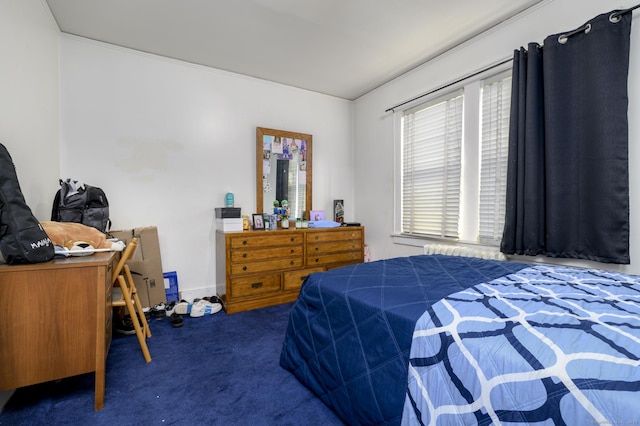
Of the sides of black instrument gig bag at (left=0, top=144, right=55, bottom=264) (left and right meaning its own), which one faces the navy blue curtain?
front

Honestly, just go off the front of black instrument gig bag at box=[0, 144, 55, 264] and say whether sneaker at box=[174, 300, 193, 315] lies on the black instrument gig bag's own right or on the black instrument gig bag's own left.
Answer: on the black instrument gig bag's own left

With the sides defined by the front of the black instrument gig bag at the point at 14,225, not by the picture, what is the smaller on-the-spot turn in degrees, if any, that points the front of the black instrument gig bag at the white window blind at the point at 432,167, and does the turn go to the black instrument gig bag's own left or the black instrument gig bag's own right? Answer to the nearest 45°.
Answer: approximately 45° to the black instrument gig bag's own left

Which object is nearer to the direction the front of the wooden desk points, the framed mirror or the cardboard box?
the framed mirror

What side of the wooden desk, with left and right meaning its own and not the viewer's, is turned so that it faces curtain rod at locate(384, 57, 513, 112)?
front

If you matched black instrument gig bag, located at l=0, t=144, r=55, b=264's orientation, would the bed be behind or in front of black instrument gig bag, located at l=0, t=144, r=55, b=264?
in front

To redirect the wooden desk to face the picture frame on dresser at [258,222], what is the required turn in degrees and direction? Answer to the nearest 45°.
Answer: approximately 45° to its left

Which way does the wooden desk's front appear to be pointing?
to the viewer's right
